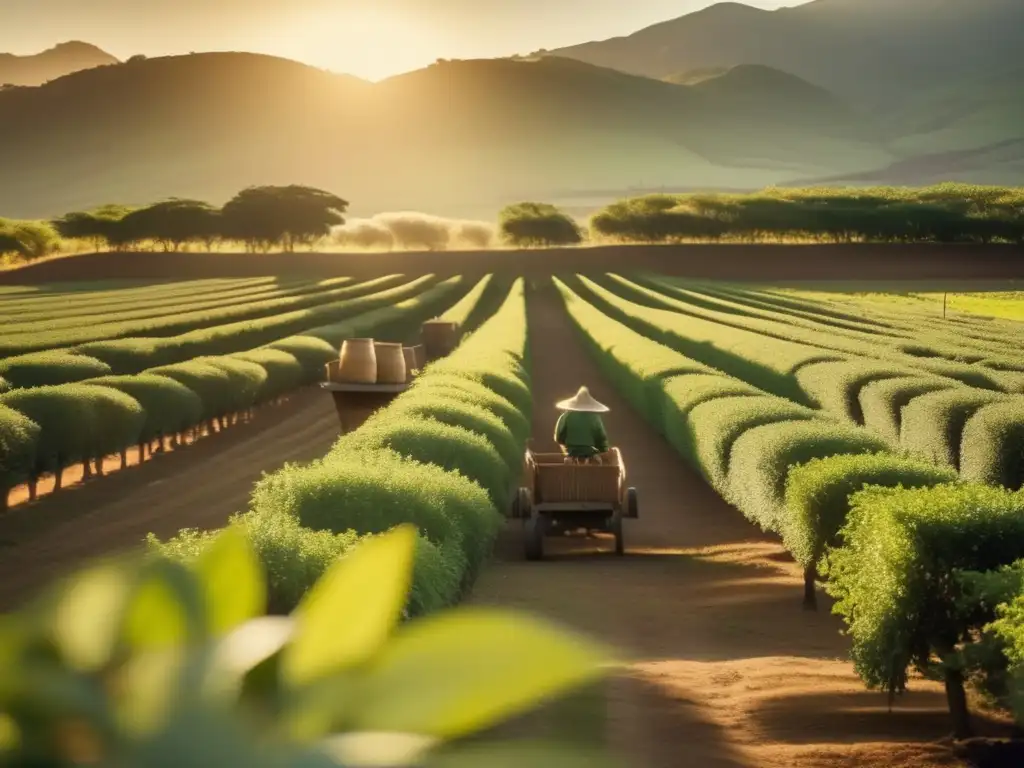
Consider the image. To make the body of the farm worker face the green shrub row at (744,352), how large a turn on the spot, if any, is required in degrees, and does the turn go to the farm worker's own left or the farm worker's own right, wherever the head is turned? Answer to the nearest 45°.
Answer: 0° — they already face it

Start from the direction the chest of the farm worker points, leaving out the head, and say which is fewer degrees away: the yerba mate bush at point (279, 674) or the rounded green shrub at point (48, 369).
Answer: the rounded green shrub

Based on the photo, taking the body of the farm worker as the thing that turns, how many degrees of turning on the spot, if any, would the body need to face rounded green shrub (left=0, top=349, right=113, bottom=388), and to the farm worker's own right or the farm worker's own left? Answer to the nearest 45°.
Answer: approximately 45° to the farm worker's own left

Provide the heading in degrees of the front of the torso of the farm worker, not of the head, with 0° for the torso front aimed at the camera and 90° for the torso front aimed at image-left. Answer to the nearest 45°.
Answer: approximately 180°

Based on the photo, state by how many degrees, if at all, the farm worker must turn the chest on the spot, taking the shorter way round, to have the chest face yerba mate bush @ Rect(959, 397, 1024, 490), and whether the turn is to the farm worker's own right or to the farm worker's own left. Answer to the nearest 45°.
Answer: approximately 90° to the farm worker's own right

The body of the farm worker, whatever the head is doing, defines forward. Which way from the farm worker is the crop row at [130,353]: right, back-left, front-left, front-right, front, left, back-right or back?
front-left

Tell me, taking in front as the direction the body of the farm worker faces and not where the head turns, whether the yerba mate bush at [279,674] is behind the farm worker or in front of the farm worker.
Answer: behind

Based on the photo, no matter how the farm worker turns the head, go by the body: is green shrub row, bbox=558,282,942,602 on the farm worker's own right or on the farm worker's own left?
on the farm worker's own right

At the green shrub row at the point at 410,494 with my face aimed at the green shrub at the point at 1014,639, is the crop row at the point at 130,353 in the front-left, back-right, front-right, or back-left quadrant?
back-left

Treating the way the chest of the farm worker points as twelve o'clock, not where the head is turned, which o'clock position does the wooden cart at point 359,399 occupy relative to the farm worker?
The wooden cart is roughly at 10 o'clock from the farm worker.

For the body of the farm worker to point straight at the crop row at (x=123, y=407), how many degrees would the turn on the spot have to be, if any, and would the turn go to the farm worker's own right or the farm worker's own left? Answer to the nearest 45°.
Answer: approximately 45° to the farm worker's own left

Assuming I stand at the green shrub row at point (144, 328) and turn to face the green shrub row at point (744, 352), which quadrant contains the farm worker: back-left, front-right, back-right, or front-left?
front-right

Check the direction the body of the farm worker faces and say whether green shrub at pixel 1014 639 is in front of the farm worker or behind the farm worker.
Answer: behind
